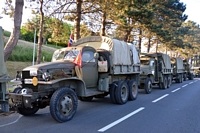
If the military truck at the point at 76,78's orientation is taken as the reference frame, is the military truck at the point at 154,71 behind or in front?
behind

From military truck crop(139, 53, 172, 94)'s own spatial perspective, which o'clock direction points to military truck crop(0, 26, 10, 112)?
military truck crop(0, 26, 10, 112) is roughly at 11 o'clock from military truck crop(139, 53, 172, 94).

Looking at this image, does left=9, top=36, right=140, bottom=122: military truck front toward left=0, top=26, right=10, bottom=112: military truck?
yes

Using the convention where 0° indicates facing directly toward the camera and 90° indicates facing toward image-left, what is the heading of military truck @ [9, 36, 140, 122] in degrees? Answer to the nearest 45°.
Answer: approximately 45°

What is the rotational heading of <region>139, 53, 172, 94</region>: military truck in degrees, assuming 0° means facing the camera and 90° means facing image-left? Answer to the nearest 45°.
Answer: approximately 45°
